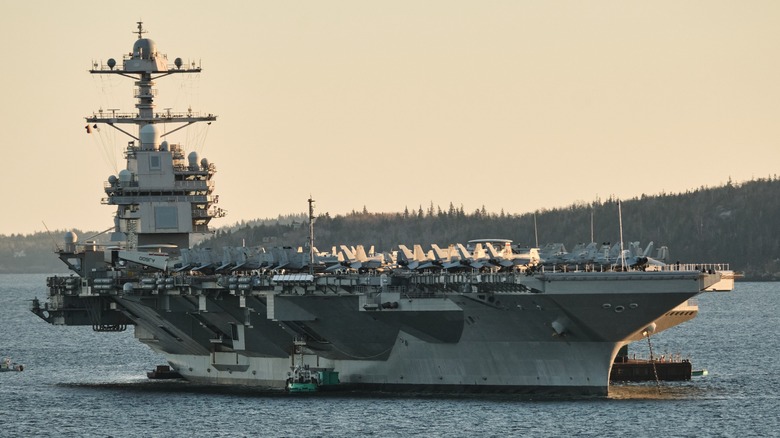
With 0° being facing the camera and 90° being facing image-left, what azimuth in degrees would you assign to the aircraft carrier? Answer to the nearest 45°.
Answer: approximately 315°
